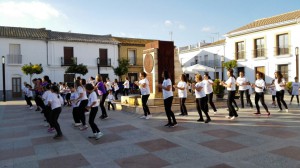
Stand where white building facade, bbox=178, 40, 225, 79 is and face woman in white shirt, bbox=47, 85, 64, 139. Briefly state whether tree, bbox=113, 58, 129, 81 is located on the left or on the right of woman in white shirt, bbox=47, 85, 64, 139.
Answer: right

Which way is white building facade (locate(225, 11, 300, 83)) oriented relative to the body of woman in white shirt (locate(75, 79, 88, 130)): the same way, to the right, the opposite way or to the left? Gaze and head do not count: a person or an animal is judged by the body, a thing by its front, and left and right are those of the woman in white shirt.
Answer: the same way

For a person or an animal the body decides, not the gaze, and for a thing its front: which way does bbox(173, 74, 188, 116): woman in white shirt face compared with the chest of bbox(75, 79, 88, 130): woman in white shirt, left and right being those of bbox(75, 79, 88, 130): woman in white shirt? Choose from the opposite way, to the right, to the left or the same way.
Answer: the same way

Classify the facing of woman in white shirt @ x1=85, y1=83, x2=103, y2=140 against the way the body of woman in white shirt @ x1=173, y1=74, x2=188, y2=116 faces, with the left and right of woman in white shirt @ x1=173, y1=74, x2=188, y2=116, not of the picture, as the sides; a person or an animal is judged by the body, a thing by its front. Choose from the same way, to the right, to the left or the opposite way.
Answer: the same way

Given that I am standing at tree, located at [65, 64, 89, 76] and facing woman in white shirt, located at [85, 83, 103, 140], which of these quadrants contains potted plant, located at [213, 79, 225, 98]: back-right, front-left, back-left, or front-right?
front-left

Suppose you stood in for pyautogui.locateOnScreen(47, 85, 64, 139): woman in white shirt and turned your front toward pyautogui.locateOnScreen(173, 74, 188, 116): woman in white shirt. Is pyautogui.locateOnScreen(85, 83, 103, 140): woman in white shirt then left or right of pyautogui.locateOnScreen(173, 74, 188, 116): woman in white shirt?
right

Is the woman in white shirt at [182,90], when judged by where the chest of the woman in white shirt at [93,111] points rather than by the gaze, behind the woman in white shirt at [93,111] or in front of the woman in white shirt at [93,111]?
behind

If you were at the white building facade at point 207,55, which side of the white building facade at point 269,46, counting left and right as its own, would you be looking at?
right
